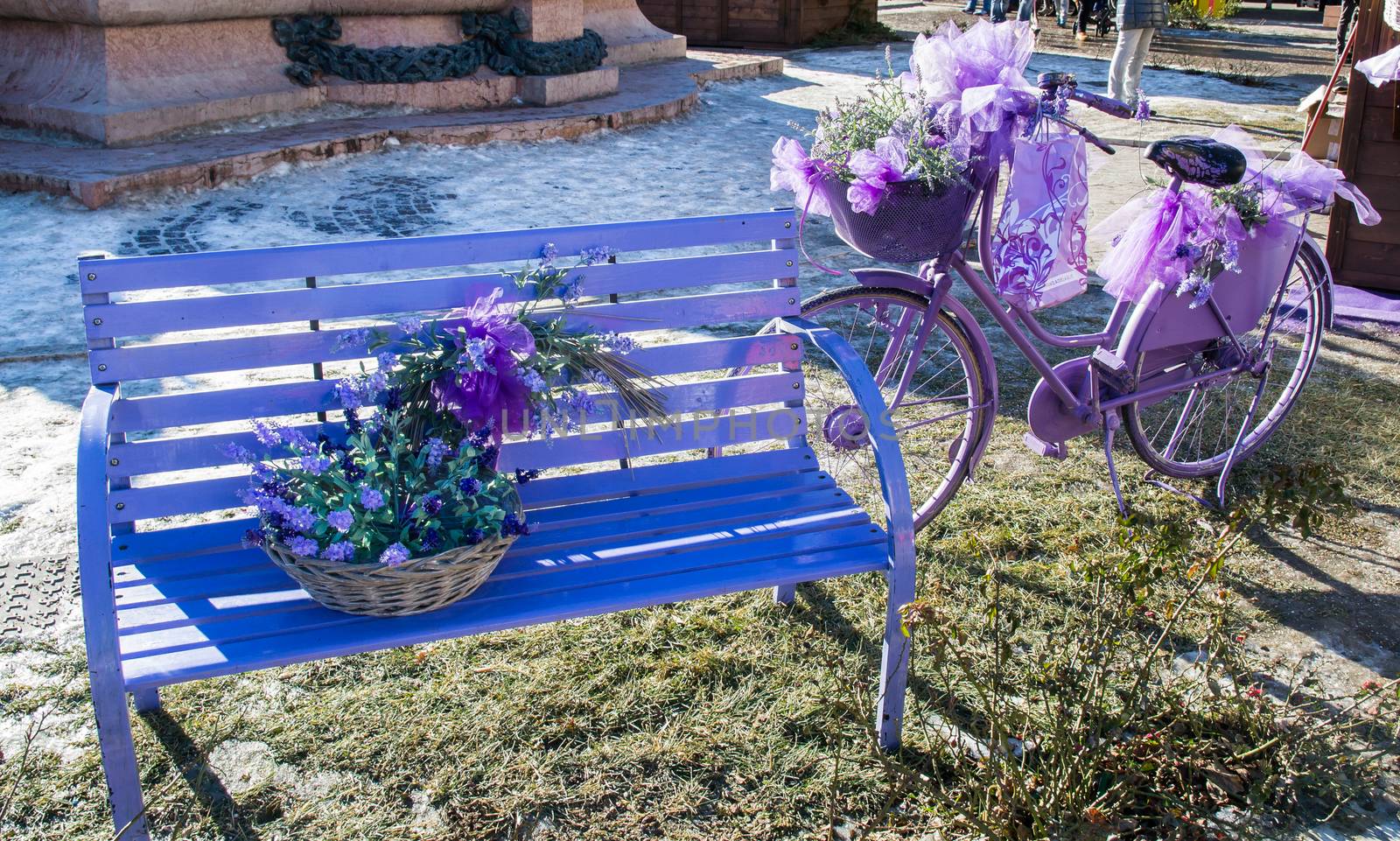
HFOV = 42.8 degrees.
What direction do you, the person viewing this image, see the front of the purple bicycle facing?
facing the viewer and to the left of the viewer

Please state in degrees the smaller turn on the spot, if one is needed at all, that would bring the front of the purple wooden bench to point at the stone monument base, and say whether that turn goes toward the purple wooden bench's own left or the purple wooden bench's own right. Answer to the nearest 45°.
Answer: approximately 180°

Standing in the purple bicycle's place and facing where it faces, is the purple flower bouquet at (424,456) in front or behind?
in front

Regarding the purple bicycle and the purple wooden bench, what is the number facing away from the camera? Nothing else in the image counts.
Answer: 0

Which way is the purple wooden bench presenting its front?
toward the camera

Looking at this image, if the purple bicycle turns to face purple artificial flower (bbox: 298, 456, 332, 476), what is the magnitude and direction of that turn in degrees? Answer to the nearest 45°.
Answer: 0° — it already faces it

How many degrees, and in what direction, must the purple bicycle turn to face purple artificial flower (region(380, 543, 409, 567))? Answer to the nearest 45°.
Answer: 0° — it already faces it

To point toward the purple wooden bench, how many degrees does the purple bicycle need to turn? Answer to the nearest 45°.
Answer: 0° — it already faces it

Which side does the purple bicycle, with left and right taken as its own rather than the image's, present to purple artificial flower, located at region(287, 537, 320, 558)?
front
